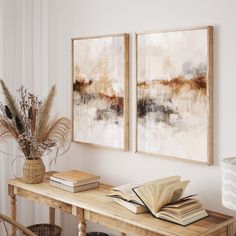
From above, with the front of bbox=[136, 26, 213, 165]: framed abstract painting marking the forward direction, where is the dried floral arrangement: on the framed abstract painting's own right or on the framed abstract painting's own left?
on the framed abstract painting's own right

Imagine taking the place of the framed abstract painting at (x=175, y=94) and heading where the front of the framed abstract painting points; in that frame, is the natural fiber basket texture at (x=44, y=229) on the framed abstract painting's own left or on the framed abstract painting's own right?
on the framed abstract painting's own right

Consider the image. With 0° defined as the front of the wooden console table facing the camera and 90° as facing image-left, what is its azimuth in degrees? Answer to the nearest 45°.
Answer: approximately 45°

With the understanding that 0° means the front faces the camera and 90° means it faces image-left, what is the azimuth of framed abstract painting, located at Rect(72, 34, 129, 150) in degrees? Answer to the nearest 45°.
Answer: approximately 45°

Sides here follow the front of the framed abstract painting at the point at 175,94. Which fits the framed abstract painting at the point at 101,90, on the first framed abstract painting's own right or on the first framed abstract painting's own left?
on the first framed abstract painting's own right
